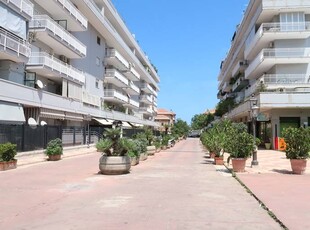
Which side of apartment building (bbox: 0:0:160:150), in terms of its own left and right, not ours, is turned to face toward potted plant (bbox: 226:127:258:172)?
front

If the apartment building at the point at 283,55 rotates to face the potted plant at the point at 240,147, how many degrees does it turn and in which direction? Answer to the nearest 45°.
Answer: approximately 45° to its left

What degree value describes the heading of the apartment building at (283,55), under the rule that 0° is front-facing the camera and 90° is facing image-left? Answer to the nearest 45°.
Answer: approximately 45°

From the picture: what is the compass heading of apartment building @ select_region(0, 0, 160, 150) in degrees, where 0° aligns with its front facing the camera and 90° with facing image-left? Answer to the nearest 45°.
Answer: approximately 315°

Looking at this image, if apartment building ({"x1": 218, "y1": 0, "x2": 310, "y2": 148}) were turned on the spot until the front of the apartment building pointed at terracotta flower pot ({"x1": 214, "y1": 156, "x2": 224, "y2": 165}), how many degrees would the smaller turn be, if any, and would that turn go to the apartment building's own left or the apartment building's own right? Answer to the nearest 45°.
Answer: approximately 45° to the apartment building's own left

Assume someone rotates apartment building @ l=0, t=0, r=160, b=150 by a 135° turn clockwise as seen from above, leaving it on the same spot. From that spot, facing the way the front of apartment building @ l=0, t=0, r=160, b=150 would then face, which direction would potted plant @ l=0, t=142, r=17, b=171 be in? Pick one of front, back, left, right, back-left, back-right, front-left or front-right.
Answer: left

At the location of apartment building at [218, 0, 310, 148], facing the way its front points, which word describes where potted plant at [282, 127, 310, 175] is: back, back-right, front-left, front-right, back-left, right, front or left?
front-left

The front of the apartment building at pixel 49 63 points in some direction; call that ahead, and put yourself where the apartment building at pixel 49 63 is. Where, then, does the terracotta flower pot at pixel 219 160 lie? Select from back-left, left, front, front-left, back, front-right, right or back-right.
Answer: front

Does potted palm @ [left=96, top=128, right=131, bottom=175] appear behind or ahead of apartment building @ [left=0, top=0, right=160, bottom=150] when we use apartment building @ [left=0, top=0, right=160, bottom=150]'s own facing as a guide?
ahead

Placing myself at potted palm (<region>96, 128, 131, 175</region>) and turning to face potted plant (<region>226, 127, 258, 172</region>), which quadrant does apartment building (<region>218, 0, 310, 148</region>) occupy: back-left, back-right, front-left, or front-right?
front-left

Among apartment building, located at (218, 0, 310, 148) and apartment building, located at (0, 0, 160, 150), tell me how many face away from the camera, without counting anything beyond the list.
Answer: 0
